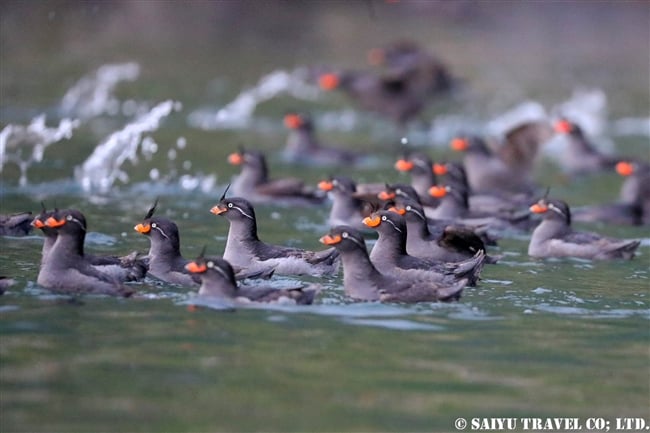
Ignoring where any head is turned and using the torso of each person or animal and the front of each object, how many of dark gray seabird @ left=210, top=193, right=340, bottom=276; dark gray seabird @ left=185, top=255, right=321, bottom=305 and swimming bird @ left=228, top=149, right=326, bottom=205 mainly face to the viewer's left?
3

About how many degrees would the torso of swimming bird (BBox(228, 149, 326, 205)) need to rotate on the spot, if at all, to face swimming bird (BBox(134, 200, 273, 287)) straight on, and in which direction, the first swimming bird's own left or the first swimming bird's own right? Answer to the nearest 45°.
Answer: approximately 90° to the first swimming bird's own left

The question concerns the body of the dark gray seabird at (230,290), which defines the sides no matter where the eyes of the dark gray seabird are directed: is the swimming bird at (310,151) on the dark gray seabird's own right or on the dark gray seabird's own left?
on the dark gray seabird's own right

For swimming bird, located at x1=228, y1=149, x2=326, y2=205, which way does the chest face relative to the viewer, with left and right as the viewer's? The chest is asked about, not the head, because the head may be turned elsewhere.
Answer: facing to the left of the viewer

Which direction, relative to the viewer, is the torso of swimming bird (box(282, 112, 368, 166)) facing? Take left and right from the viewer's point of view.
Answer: facing to the left of the viewer

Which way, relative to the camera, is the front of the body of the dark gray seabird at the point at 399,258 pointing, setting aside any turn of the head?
to the viewer's left

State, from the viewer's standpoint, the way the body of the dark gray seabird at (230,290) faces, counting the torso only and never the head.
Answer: to the viewer's left

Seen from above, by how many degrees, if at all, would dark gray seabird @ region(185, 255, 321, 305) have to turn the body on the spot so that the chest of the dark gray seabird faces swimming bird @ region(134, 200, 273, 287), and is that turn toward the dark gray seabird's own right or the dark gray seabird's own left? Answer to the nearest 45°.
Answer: approximately 45° to the dark gray seabird's own right

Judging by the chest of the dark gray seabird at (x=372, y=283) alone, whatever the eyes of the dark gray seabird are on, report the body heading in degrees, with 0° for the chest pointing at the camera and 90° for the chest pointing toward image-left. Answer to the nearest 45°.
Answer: approximately 90°

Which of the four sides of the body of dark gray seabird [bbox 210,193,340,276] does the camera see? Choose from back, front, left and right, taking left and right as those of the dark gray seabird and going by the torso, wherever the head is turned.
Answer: left

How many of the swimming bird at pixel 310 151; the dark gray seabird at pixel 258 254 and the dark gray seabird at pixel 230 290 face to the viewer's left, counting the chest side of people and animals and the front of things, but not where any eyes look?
3

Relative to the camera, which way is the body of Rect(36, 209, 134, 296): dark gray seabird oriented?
to the viewer's left

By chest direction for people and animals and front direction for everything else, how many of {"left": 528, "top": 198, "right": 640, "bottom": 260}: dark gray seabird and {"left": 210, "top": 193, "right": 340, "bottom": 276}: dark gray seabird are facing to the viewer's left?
2

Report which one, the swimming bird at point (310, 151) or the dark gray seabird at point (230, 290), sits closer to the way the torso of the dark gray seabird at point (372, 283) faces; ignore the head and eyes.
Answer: the dark gray seabird

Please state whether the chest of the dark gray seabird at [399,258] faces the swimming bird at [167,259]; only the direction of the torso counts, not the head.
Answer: yes

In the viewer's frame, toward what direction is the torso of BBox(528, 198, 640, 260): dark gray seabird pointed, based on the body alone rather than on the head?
to the viewer's left
